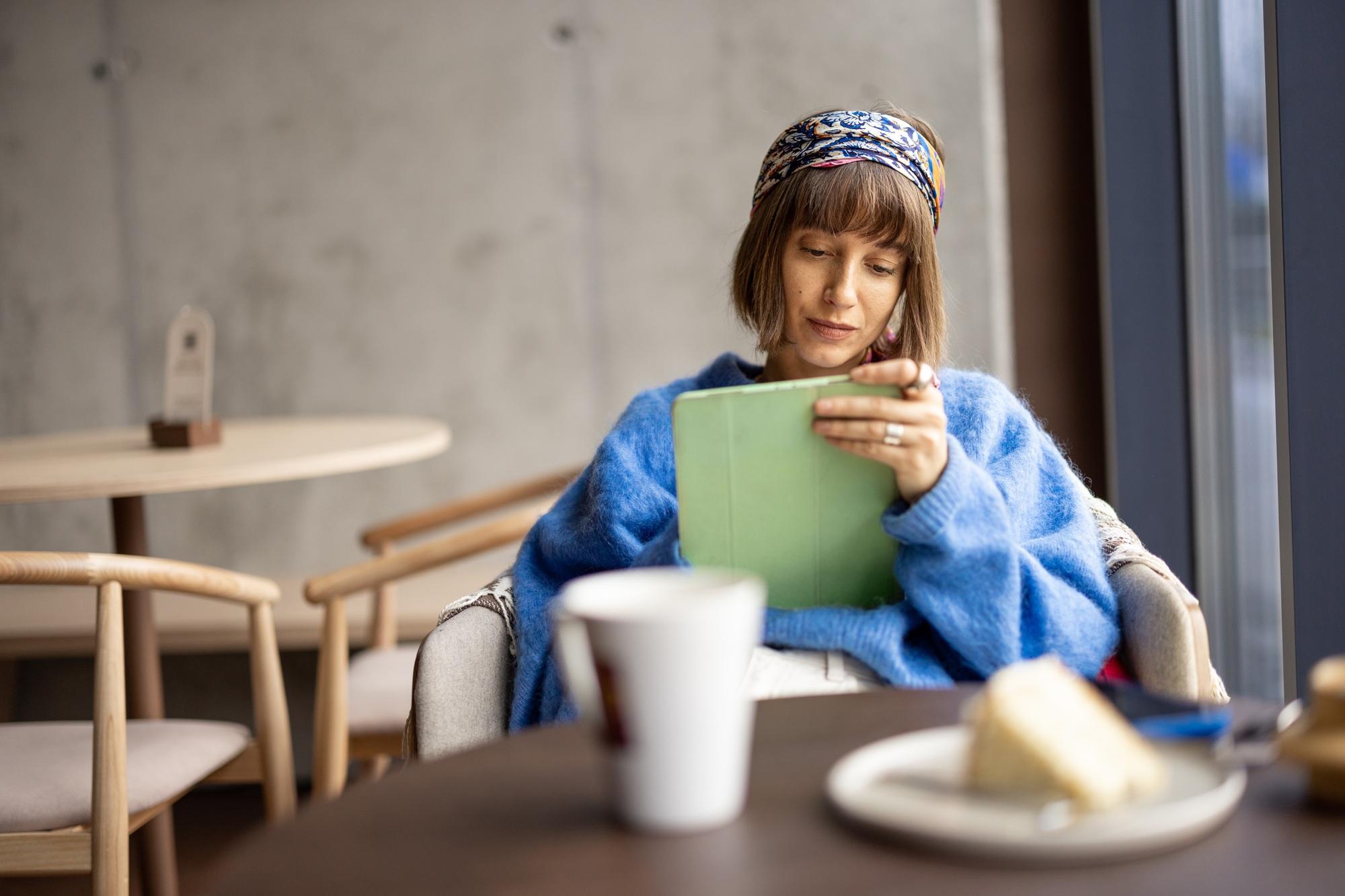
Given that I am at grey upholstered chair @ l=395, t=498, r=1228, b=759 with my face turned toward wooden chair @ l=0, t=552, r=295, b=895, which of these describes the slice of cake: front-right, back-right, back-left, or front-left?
back-left

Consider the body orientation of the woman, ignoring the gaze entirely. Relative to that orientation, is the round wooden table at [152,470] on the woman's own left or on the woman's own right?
on the woman's own right

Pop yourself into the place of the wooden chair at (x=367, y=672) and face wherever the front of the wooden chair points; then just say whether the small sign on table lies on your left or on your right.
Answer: on your right

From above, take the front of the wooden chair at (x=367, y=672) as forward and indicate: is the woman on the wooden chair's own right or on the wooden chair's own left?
on the wooden chair's own left

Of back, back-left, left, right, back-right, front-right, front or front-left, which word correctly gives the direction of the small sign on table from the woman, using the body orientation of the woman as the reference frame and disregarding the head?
back-right

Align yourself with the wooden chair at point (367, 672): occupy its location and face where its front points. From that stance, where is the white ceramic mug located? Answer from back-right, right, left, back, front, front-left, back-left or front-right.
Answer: front-left

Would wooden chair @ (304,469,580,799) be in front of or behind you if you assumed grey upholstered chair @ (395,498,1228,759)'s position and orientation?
behind

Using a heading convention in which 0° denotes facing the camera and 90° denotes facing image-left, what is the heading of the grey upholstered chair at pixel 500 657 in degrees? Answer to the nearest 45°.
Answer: approximately 0°

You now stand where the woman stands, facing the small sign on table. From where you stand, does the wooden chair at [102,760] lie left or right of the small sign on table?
left
